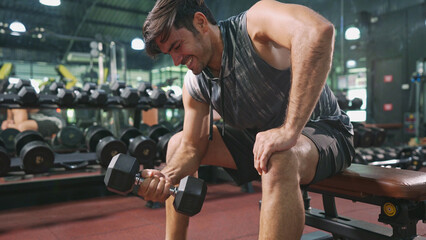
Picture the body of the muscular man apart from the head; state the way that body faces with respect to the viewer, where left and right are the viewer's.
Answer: facing the viewer and to the left of the viewer

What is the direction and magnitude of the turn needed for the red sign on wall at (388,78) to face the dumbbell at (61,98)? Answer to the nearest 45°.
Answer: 0° — it already faces it

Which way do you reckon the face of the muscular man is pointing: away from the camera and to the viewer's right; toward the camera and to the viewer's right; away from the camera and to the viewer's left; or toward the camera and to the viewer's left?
toward the camera and to the viewer's left

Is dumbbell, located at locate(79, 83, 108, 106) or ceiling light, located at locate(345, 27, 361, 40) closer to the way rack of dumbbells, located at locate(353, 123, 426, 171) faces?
the dumbbell

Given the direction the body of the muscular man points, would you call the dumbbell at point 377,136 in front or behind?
behind

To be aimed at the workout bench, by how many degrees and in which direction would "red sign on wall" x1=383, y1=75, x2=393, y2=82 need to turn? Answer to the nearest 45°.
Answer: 0° — it already faces it

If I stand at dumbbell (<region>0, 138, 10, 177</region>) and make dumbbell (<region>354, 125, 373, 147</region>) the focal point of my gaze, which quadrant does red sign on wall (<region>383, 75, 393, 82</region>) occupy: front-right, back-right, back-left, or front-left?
front-left

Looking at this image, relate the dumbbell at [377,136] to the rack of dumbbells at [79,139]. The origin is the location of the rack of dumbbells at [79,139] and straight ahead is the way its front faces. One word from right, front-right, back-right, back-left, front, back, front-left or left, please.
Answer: front-left

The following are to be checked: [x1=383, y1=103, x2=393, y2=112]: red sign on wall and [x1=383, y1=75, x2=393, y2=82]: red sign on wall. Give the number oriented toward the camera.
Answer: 2

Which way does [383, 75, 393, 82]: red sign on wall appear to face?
toward the camera

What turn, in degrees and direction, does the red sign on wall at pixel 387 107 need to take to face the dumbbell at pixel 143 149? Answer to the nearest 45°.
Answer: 0° — it already faces it

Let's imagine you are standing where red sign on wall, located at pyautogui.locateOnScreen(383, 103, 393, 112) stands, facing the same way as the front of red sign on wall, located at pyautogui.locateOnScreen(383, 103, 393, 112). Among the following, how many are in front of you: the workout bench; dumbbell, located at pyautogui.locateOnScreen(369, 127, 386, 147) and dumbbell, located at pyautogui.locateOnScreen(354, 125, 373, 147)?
3

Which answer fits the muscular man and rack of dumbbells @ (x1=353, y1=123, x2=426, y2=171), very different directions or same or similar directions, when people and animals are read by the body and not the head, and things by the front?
same or similar directions

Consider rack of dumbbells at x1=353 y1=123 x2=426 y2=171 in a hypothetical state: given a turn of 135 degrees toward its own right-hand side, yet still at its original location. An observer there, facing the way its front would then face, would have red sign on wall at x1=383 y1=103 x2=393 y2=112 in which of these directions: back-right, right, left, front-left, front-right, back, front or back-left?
front

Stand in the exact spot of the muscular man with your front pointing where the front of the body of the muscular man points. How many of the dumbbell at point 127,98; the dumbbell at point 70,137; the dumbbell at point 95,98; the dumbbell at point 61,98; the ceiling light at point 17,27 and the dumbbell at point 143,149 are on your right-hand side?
6

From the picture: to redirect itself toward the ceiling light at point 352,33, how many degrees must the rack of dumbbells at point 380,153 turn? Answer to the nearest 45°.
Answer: approximately 135° to its right
